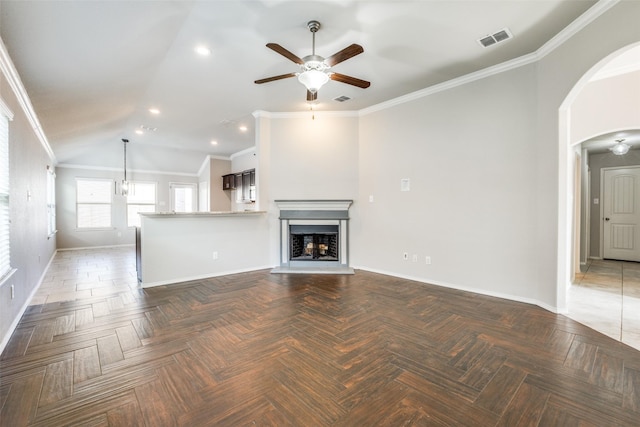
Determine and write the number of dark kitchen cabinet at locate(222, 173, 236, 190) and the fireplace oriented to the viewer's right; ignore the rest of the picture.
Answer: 0

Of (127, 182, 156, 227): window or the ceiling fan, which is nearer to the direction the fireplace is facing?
the ceiling fan

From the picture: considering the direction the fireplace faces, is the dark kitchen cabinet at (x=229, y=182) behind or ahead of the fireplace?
behind

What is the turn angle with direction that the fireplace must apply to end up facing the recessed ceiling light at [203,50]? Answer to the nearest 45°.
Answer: approximately 45° to its right

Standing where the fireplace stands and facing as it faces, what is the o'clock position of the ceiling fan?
The ceiling fan is roughly at 12 o'clock from the fireplace.

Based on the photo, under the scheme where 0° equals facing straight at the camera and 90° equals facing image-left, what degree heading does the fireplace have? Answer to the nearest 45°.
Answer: approximately 0°

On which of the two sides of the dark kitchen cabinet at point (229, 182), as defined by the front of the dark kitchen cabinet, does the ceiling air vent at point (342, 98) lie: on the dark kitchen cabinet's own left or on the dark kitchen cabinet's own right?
on the dark kitchen cabinet's own left

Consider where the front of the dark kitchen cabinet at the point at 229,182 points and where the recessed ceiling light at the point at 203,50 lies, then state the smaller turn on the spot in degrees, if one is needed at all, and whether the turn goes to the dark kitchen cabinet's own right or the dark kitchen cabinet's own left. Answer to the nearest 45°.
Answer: approximately 45° to the dark kitchen cabinet's own left

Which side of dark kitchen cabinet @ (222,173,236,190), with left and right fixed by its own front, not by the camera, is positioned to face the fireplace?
left
